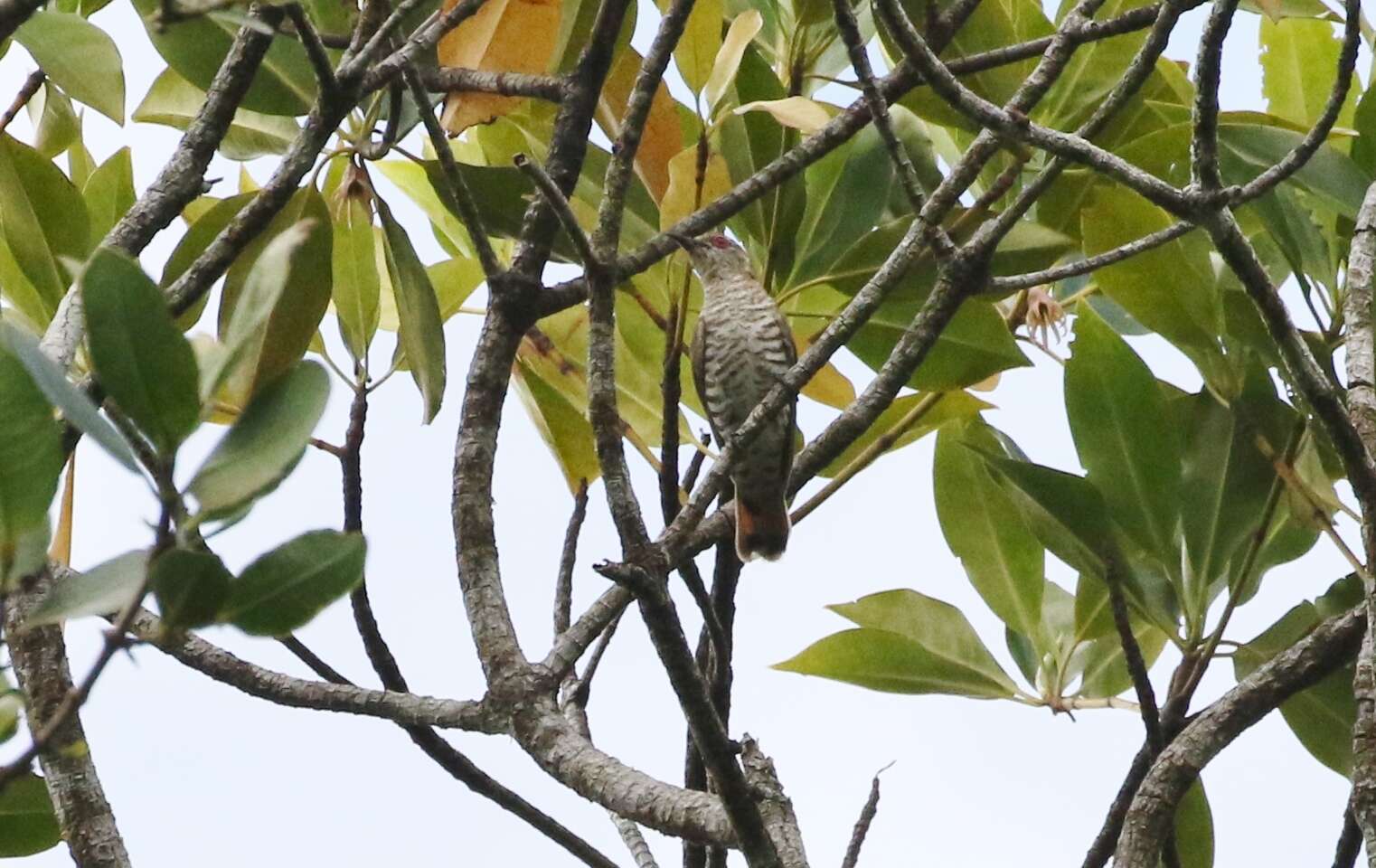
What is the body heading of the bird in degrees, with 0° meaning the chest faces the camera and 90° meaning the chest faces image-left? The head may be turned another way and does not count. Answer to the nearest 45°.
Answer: approximately 45°
